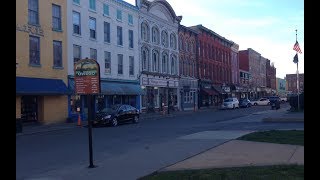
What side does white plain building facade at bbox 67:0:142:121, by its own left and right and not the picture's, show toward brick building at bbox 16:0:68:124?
right

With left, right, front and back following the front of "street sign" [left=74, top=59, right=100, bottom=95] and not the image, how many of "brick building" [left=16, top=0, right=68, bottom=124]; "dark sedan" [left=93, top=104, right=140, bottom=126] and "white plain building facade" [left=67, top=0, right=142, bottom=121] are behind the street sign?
3

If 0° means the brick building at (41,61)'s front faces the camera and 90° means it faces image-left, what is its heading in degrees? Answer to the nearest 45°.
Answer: approximately 315°

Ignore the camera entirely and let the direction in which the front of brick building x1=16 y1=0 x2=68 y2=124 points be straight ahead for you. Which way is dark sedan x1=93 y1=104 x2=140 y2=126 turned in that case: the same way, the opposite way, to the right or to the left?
to the right

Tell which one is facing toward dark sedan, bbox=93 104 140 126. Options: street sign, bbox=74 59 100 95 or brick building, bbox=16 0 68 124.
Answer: the brick building

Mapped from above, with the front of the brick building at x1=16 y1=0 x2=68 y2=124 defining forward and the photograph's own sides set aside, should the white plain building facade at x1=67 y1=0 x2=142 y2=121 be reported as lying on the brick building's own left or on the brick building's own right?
on the brick building's own left

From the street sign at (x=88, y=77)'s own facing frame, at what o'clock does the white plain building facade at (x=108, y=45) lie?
The white plain building facade is roughly at 6 o'clock from the street sign.

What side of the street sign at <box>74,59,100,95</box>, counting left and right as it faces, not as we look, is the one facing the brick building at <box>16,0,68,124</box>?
back

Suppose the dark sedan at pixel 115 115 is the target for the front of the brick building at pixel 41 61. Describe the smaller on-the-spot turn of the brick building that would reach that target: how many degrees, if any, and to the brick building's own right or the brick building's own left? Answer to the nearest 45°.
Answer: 0° — it already faces it

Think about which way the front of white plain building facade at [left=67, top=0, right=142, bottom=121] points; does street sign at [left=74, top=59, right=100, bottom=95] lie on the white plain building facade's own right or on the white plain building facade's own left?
on the white plain building facade's own right

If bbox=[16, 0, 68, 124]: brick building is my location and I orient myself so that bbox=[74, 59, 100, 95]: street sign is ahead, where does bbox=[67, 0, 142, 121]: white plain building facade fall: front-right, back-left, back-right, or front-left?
back-left

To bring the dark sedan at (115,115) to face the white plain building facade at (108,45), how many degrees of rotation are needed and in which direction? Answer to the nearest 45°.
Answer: approximately 135° to its right
